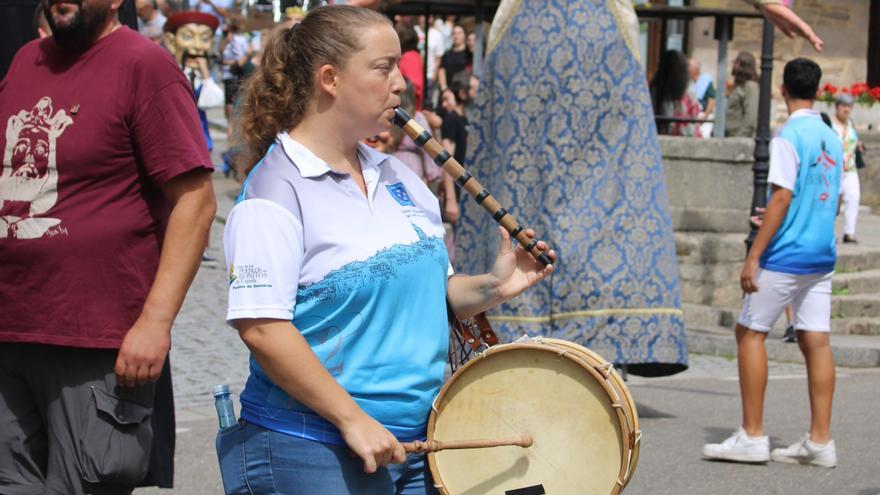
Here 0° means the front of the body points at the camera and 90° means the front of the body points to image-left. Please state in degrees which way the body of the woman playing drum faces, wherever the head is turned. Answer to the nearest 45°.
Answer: approximately 315°

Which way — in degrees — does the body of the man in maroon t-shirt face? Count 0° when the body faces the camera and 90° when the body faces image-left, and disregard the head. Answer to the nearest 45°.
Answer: approximately 45°

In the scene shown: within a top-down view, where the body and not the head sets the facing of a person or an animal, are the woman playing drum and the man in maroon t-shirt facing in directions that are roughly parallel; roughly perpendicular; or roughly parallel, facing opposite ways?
roughly perpendicular

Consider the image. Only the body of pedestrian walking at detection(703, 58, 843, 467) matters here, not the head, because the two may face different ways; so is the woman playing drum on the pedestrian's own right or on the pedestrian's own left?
on the pedestrian's own left

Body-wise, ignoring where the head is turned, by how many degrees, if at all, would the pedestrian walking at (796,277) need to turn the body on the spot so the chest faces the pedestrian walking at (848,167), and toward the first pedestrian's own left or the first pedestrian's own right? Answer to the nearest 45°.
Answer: approximately 45° to the first pedestrian's own right

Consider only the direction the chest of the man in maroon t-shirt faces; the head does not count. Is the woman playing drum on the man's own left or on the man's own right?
on the man's own left

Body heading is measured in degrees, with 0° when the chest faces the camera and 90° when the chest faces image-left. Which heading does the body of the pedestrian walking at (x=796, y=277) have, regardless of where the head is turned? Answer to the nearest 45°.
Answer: approximately 135°

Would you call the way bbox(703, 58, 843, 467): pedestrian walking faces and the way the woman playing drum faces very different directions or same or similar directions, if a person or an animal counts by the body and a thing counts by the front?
very different directions

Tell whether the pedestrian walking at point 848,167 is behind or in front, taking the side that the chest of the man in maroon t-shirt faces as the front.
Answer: behind
